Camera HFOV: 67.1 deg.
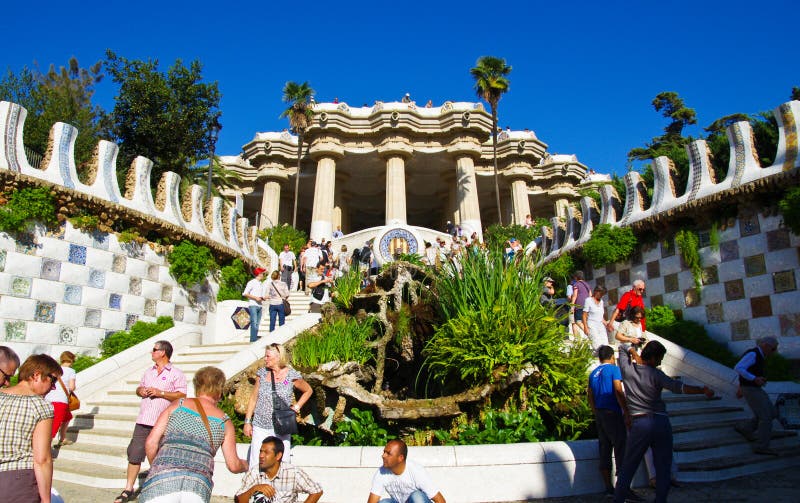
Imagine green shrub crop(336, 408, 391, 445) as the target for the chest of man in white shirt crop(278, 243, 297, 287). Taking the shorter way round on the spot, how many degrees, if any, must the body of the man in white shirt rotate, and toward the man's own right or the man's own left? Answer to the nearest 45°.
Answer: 0° — they already face it

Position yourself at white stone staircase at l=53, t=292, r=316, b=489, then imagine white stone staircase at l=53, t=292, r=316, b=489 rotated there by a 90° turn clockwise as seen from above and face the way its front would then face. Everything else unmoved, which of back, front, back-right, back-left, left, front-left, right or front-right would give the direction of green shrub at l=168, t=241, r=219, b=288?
right

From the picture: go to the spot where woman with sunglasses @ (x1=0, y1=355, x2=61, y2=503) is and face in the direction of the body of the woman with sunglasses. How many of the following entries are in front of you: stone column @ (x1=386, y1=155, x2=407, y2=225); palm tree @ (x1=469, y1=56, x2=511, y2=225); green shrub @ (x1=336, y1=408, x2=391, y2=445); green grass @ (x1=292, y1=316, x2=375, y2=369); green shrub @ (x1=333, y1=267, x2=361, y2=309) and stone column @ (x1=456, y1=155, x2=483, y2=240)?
6

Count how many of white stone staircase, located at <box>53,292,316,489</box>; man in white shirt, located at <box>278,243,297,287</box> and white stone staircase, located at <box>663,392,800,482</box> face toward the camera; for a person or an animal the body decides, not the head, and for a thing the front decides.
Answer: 3

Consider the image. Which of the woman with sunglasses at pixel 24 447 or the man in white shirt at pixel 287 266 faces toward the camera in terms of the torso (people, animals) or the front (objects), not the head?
the man in white shirt

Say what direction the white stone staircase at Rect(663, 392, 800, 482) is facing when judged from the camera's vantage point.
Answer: facing the viewer

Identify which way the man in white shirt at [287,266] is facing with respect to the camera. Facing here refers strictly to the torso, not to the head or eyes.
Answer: toward the camera

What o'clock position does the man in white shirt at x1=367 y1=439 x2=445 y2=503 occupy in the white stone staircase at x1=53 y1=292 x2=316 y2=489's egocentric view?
The man in white shirt is roughly at 11 o'clock from the white stone staircase.

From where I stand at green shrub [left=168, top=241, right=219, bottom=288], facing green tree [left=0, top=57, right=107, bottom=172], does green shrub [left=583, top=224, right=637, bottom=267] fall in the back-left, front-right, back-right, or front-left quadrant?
back-right

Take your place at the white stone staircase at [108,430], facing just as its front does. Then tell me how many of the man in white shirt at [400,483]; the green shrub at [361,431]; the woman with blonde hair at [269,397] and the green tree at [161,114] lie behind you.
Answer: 1

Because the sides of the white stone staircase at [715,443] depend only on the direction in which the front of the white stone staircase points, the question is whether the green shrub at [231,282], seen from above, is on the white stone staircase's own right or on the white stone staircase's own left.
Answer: on the white stone staircase's own right

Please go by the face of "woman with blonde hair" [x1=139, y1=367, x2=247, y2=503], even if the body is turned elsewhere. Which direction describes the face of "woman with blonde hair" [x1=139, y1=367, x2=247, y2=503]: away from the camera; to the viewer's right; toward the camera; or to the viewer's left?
away from the camera

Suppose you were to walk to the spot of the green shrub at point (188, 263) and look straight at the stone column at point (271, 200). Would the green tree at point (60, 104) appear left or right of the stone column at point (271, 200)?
left

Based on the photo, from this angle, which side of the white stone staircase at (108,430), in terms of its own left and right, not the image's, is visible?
front
